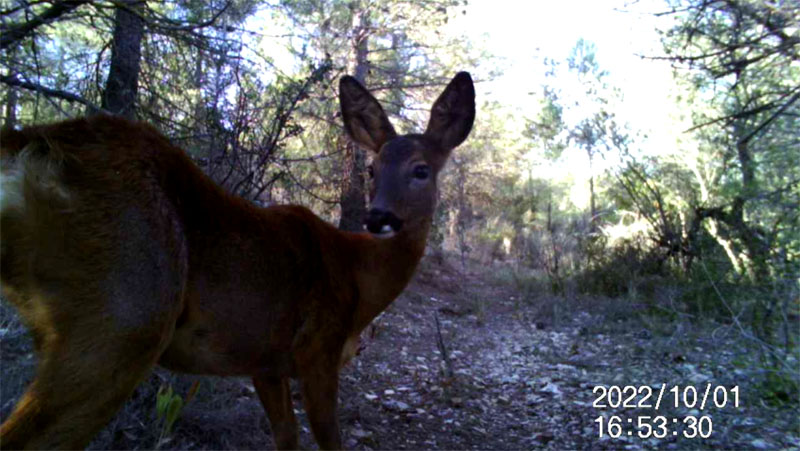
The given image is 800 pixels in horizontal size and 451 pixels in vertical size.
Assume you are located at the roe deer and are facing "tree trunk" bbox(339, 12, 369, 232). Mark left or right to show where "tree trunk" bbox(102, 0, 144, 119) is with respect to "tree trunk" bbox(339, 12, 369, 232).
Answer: left

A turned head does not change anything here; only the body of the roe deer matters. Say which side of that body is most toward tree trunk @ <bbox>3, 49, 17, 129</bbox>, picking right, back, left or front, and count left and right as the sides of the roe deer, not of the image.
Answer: left

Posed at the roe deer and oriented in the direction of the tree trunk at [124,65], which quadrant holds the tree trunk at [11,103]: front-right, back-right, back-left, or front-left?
front-left

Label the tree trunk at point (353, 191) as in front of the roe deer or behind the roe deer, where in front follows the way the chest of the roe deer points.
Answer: in front

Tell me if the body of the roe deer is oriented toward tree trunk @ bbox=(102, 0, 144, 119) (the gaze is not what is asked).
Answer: no

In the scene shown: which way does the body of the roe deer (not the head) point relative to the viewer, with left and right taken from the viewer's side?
facing away from the viewer and to the right of the viewer

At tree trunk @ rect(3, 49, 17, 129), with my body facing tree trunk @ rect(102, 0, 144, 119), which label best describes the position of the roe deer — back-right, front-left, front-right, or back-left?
front-right

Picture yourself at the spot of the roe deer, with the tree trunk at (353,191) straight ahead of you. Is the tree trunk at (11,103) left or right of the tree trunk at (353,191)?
left
